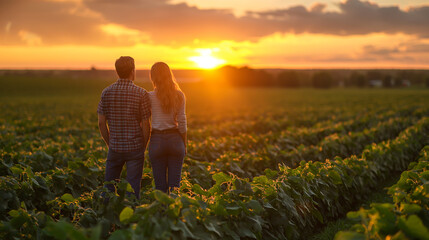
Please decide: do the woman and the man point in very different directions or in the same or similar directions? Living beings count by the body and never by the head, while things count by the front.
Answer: same or similar directions

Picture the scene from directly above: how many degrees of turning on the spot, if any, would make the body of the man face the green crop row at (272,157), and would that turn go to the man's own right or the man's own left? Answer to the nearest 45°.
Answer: approximately 45° to the man's own right

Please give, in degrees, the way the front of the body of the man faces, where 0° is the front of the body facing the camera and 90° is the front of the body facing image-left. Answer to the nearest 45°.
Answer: approximately 180°

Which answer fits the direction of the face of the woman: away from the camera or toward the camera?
away from the camera

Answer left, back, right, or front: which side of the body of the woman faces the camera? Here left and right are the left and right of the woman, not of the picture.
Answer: back

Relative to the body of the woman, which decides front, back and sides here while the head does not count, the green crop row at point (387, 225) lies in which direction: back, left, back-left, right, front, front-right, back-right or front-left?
back-right

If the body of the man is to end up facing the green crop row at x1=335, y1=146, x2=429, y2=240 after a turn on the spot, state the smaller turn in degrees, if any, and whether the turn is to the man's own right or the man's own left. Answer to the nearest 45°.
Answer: approximately 135° to the man's own right

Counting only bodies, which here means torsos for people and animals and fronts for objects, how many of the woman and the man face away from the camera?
2

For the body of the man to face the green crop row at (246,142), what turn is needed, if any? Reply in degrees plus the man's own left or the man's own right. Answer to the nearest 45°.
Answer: approximately 45° to the man's own right

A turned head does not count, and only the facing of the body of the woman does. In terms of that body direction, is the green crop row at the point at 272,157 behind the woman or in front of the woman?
in front
